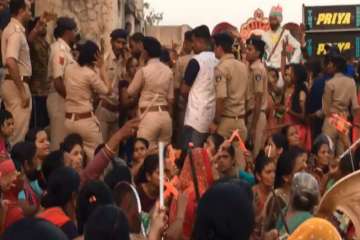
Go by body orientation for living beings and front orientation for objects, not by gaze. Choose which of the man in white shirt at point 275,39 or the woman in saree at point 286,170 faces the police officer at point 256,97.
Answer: the man in white shirt

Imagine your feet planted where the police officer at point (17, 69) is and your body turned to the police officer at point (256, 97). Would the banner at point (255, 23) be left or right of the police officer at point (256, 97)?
left

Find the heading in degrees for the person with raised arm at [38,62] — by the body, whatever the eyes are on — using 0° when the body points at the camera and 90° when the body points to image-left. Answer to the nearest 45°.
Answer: approximately 315°

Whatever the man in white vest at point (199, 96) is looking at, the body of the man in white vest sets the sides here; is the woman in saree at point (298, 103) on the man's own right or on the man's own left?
on the man's own right

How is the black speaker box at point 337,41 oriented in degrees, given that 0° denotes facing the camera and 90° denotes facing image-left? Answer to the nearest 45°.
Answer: approximately 0°

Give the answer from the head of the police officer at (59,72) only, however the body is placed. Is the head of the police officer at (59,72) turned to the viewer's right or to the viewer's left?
to the viewer's right
